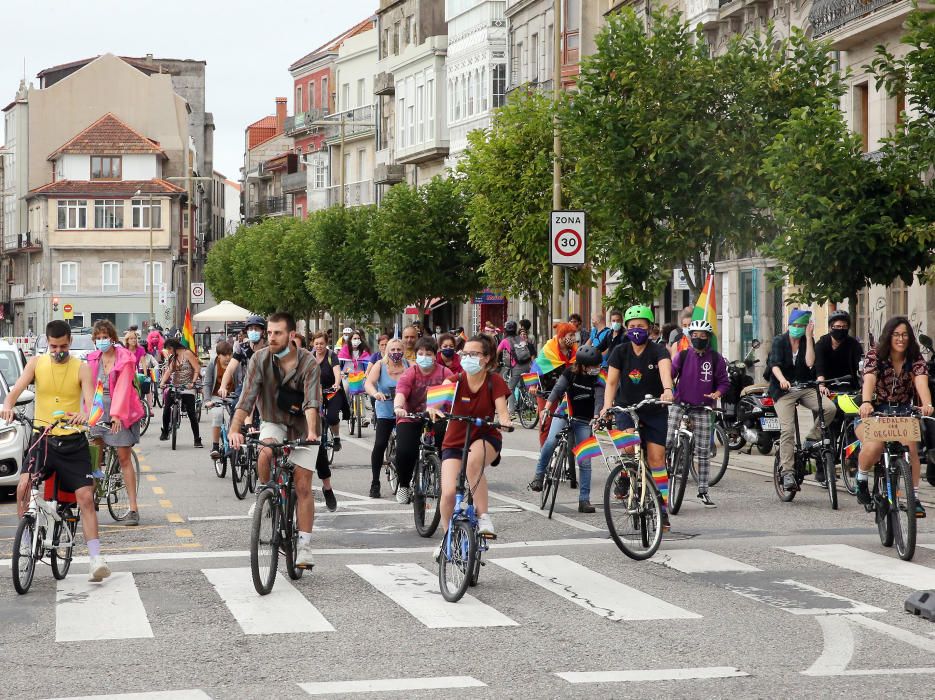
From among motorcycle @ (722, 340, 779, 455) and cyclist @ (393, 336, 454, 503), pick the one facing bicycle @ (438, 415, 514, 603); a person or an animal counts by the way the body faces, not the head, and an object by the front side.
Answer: the cyclist

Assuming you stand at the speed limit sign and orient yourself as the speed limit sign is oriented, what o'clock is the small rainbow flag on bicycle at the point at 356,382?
The small rainbow flag on bicycle is roughly at 3 o'clock from the speed limit sign.

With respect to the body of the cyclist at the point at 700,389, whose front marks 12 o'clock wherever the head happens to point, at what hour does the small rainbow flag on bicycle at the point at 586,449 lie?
The small rainbow flag on bicycle is roughly at 2 o'clock from the cyclist.

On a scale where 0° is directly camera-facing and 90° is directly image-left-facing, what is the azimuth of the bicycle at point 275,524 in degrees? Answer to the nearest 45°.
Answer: approximately 0°

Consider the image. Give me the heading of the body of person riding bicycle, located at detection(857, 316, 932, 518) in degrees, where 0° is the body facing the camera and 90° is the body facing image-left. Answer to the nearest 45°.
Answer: approximately 0°
